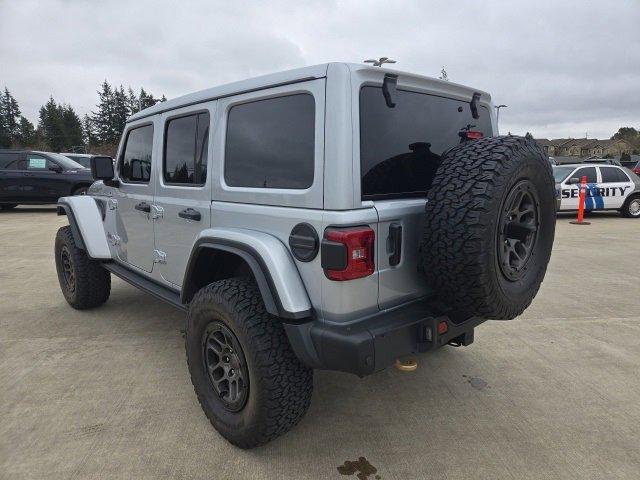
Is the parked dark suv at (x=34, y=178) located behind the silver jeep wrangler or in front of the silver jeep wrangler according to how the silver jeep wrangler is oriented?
in front

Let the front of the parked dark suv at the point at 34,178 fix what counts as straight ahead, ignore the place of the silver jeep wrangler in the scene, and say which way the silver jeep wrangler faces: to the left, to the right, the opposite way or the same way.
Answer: to the left

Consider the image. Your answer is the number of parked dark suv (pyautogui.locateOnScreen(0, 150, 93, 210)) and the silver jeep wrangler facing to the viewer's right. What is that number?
1

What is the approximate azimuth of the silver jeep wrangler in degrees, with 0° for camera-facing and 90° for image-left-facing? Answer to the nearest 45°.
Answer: approximately 135°

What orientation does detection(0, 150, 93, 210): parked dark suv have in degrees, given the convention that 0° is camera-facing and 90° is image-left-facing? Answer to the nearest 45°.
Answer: approximately 270°

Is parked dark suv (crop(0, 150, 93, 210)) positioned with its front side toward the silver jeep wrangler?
no
